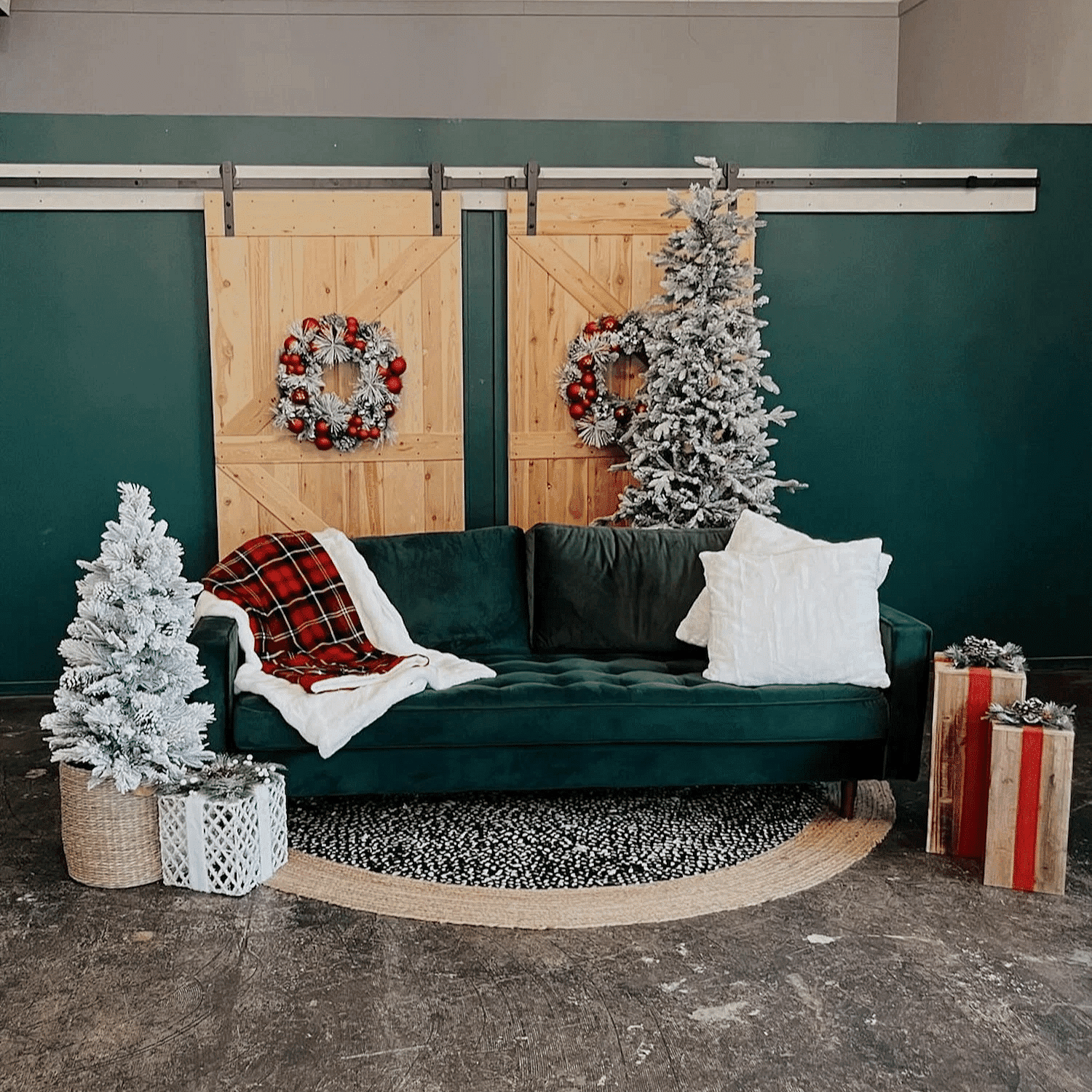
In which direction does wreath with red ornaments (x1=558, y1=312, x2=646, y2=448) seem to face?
toward the camera

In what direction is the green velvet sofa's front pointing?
toward the camera

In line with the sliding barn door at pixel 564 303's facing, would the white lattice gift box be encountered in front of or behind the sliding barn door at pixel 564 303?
in front

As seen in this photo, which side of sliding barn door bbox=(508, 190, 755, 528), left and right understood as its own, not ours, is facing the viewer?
front

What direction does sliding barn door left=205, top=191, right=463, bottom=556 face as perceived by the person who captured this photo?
facing the viewer

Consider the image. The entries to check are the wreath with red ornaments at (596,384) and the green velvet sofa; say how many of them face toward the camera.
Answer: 2

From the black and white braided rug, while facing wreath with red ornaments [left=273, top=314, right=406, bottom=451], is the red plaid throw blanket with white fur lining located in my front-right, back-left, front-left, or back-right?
front-left

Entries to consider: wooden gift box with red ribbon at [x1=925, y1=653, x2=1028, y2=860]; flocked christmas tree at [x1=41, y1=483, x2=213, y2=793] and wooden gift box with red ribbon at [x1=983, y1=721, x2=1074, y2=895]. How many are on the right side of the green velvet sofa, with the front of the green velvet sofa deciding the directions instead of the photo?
1

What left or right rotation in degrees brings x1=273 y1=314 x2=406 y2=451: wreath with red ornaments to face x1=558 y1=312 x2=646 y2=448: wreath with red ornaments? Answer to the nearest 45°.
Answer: approximately 90° to its left
